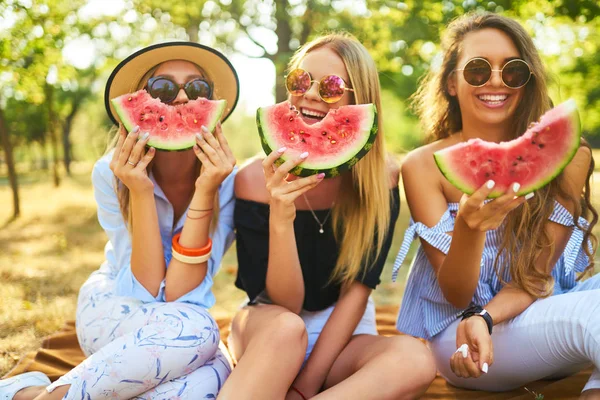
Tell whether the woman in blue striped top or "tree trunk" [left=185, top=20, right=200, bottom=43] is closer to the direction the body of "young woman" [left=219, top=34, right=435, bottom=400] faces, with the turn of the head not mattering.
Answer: the woman in blue striped top

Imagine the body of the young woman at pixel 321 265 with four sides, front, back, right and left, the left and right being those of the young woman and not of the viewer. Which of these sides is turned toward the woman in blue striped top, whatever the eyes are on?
left

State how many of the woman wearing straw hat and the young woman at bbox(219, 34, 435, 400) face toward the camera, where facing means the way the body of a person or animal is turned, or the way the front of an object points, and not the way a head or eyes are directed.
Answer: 2

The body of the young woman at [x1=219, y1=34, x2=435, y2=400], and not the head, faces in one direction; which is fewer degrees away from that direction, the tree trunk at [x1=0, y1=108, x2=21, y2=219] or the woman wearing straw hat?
the woman wearing straw hat

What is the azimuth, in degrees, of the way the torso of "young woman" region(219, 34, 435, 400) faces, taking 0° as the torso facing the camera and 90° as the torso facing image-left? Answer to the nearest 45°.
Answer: approximately 0°

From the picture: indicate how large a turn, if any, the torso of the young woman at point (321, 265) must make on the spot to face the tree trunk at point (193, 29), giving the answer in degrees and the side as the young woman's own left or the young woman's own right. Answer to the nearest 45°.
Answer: approximately 180°

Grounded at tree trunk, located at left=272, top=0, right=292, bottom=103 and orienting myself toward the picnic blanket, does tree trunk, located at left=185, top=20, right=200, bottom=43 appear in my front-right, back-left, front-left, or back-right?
back-right

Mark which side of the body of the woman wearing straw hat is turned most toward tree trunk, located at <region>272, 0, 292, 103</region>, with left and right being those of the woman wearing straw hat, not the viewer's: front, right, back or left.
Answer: back

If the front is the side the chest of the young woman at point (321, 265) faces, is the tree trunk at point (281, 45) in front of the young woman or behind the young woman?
behind
